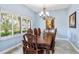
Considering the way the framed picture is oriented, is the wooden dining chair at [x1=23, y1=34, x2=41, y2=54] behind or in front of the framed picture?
in front

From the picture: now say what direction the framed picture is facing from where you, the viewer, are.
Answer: facing the viewer and to the left of the viewer
